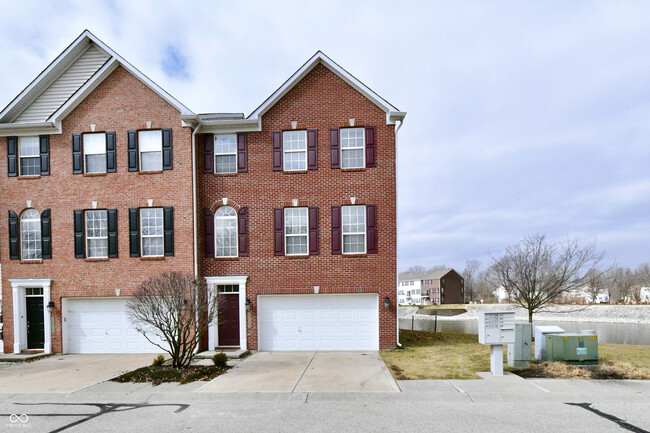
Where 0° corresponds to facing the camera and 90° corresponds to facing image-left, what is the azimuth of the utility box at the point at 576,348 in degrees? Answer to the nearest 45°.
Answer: approximately 0°

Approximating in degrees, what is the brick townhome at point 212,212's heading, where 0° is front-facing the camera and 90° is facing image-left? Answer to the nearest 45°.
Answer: approximately 0°

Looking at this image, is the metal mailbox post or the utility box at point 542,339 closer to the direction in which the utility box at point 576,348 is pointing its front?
the metal mailbox post

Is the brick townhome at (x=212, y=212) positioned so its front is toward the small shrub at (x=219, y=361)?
yes

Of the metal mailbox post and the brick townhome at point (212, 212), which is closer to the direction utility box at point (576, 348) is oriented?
the metal mailbox post

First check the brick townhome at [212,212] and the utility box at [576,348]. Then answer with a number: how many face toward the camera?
2
